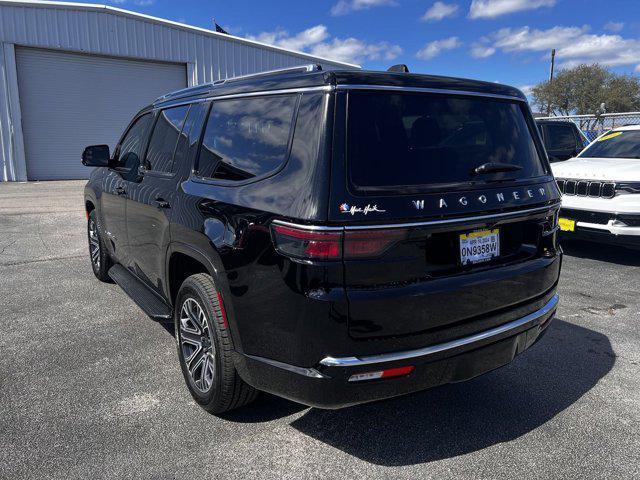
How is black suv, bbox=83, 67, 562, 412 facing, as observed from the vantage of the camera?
facing away from the viewer and to the left of the viewer

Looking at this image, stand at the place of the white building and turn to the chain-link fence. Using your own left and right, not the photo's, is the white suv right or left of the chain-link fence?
right

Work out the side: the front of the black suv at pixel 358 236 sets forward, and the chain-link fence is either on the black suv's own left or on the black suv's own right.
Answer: on the black suv's own right

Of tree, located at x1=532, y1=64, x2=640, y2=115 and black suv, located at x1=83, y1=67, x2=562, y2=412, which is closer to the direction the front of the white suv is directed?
the black suv

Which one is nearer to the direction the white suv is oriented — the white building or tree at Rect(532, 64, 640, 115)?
the white building

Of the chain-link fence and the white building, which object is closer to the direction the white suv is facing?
the white building

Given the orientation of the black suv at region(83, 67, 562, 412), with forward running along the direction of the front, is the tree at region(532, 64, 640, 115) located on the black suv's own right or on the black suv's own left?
on the black suv's own right

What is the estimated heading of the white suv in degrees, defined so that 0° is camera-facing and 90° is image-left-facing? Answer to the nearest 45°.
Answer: approximately 45°
